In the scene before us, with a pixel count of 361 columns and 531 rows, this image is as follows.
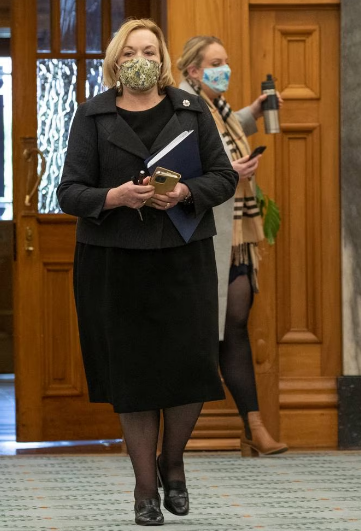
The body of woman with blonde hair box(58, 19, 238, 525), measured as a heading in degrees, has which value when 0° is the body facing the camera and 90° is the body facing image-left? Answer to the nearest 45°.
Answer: approximately 0°

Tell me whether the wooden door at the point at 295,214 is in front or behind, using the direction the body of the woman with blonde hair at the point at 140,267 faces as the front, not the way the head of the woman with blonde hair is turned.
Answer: behind

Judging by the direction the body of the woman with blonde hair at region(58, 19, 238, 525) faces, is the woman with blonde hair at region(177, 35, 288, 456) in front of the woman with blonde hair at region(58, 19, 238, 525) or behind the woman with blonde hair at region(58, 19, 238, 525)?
behind

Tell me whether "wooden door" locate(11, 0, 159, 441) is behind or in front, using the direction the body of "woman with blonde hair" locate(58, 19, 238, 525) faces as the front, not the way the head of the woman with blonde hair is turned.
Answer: behind

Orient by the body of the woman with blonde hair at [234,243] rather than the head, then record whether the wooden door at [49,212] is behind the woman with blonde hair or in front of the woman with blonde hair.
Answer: behind

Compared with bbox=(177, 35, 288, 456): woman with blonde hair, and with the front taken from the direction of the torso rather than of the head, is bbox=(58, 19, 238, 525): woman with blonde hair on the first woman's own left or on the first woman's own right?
on the first woman's own right
